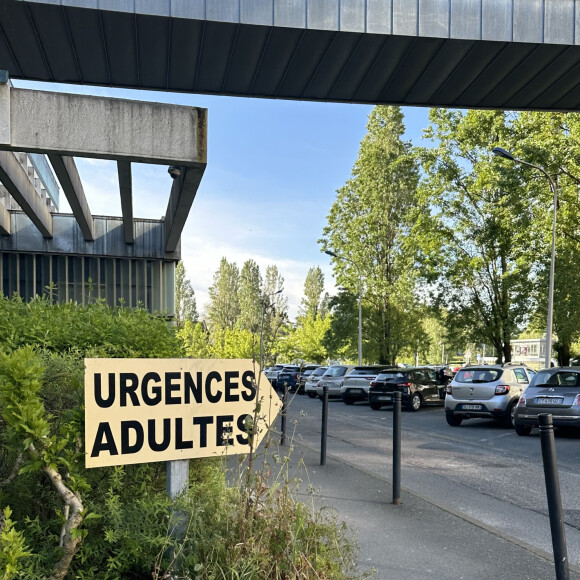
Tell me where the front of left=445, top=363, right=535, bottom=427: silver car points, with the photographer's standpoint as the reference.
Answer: facing away from the viewer and to the right of the viewer

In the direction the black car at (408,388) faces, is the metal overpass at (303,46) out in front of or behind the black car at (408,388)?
behind

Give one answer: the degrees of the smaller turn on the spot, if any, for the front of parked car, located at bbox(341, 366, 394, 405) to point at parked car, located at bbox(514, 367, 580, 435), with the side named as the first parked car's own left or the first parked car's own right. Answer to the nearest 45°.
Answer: approximately 135° to the first parked car's own right

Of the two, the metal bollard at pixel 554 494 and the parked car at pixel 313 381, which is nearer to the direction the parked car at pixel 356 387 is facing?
the parked car

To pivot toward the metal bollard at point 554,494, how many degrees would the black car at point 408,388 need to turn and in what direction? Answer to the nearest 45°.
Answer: approximately 135° to its right

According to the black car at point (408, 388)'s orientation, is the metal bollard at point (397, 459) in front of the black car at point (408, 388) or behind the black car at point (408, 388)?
behind

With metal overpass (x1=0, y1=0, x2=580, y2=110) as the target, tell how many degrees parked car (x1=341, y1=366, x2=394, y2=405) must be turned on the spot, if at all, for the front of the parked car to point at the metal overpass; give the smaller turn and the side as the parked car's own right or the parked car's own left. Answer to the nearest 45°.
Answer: approximately 135° to the parked car's own right

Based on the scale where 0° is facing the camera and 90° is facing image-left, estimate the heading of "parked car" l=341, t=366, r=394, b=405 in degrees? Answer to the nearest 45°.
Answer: approximately 225°

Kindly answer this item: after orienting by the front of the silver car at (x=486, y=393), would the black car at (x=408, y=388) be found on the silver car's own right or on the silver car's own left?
on the silver car's own left

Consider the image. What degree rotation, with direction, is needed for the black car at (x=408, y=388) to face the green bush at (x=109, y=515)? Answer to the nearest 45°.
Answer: approximately 135° to its right
